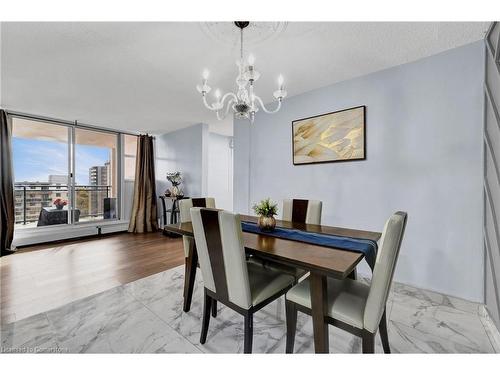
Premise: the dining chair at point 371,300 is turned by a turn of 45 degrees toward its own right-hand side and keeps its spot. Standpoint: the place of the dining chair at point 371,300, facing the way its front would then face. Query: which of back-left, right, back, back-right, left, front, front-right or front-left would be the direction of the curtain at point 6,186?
left

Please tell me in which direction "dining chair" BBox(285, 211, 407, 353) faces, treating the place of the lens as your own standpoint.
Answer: facing away from the viewer and to the left of the viewer

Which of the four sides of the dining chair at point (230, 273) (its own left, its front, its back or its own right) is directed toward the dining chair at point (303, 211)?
front

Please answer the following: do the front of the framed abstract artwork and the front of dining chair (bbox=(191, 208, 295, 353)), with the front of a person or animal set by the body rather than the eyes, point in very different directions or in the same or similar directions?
very different directions

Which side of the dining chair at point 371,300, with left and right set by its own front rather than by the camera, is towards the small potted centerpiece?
front

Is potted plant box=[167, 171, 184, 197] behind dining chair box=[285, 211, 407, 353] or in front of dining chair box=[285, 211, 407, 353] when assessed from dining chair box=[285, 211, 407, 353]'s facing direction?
in front

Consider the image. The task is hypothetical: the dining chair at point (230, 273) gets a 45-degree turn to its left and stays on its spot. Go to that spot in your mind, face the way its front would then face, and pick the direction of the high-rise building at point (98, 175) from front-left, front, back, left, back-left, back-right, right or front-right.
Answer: front-left

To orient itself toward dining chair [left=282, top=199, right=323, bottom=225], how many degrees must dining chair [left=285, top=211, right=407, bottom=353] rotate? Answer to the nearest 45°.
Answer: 0° — it already faces it

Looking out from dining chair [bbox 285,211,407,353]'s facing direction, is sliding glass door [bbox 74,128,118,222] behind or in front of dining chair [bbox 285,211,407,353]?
in front

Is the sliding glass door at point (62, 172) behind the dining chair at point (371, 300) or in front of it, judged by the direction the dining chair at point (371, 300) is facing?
in front

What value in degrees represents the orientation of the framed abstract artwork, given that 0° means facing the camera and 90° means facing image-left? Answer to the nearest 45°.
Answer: approximately 45°

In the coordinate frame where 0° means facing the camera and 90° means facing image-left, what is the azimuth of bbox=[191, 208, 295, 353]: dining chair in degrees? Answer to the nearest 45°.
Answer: approximately 225°

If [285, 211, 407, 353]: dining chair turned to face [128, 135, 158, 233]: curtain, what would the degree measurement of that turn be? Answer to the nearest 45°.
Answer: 0° — it already faces it

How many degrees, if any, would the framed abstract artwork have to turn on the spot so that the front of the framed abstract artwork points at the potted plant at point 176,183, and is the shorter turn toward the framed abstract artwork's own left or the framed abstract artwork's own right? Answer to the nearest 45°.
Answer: approximately 45° to the framed abstract artwork's own right

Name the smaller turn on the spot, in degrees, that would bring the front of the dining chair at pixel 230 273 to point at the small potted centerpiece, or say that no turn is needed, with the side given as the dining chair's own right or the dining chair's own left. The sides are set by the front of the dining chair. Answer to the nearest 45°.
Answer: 0° — it already faces it
